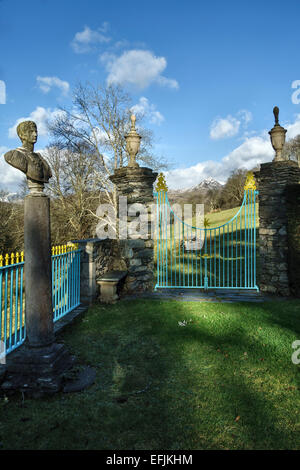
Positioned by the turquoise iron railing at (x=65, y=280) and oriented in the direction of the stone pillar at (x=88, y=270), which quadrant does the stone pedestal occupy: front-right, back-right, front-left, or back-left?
back-right

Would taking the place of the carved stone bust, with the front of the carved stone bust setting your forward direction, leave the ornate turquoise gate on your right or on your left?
on your left

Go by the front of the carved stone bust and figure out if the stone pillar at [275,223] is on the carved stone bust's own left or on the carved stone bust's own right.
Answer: on the carved stone bust's own left

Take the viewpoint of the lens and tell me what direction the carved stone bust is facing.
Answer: facing the viewer and to the right of the viewer

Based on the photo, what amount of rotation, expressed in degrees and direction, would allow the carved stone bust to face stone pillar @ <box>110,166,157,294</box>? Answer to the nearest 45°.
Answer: approximately 90° to its left

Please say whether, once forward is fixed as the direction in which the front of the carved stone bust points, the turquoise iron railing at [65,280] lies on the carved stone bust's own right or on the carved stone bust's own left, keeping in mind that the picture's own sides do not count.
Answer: on the carved stone bust's own left
